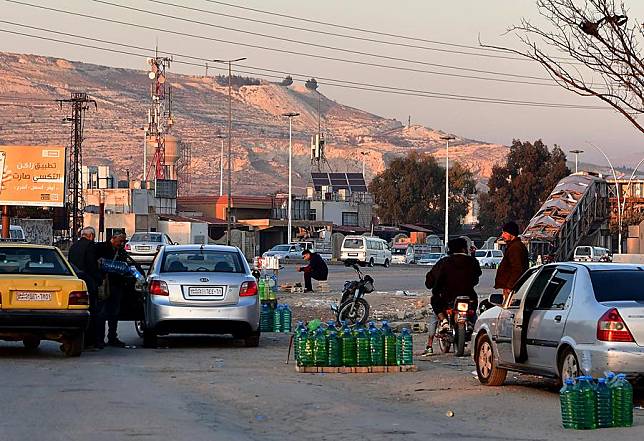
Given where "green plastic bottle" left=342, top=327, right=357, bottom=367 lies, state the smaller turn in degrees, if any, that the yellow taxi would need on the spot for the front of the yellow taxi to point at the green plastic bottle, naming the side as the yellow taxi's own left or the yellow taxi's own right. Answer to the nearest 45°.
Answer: approximately 135° to the yellow taxi's own right

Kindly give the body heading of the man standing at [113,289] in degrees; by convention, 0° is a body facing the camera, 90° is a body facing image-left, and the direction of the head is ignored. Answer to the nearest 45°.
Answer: approximately 315°

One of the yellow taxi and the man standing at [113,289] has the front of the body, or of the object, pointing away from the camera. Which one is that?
the yellow taxi

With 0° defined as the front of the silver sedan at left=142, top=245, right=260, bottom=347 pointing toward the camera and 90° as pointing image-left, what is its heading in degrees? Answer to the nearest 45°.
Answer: approximately 180°

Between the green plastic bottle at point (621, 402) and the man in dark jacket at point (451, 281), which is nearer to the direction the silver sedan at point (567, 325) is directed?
the man in dark jacket

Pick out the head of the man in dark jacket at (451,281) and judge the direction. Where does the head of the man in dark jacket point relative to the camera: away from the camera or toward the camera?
away from the camera

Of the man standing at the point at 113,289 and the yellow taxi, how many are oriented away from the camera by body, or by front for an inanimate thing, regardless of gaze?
1

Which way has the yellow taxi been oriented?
away from the camera
